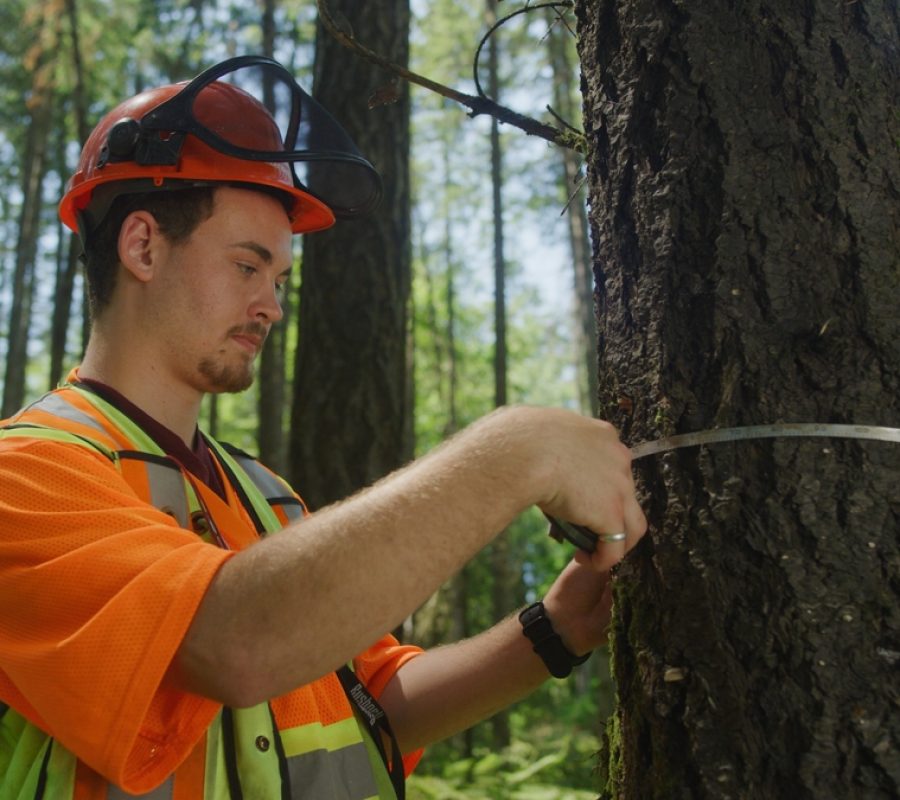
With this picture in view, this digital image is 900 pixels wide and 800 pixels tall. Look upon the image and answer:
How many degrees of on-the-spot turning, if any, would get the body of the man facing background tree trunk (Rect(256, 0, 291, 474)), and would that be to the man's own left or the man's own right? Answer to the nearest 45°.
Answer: approximately 135° to the man's own left

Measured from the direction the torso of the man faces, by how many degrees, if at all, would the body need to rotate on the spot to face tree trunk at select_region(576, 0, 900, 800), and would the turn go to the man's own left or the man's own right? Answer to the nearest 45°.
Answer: approximately 45° to the man's own left

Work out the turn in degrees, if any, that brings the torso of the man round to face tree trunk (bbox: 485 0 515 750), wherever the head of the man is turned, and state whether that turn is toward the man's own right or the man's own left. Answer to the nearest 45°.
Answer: approximately 135° to the man's own left

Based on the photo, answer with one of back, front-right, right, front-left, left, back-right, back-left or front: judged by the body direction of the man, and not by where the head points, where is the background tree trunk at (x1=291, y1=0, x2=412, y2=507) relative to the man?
back-left

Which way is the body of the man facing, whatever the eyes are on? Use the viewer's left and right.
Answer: facing the viewer and to the right of the viewer
